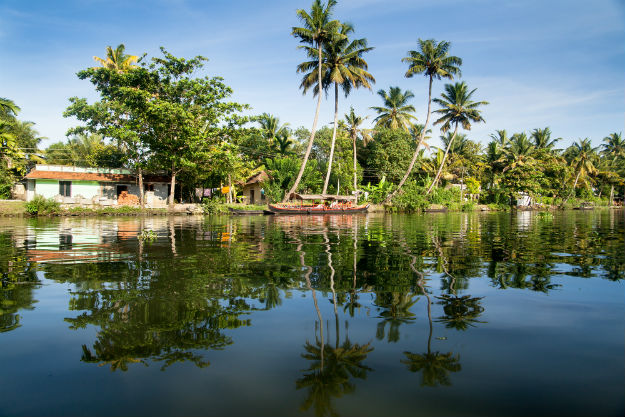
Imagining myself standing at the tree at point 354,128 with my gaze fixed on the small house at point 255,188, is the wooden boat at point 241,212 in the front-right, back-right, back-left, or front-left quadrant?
front-left

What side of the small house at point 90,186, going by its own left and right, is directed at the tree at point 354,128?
left

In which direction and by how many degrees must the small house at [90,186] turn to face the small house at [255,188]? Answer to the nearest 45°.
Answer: approximately 90° to its left

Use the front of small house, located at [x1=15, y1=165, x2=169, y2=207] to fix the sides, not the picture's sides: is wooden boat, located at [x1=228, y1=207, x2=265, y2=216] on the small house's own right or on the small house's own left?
on the small house's own left

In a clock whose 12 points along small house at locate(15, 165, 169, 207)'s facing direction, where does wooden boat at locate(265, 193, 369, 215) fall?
The wooden boat is roughly at 10 o'clock from the small house.

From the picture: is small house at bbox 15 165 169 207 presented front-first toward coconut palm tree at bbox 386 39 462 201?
no

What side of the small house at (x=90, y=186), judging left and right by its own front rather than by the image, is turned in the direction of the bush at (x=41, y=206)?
front

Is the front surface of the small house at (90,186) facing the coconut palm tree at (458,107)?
no

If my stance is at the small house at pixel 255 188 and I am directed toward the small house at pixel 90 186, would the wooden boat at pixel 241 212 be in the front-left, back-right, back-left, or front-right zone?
front-left

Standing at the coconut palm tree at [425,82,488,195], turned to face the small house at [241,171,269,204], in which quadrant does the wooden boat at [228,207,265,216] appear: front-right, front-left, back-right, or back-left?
front-left

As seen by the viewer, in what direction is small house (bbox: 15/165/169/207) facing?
toward the camera
